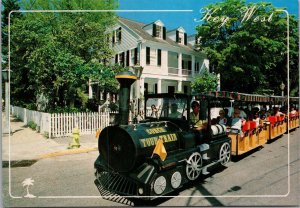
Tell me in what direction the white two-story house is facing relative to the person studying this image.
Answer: facing the viewer and to the right of the viewer

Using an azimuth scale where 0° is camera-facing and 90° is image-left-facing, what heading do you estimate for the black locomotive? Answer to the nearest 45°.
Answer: approximately 45°

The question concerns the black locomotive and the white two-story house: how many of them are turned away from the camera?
0

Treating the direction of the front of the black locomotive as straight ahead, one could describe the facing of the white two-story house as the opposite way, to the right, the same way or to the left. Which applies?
to the left

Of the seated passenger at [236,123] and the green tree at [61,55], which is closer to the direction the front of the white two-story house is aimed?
the seated passenger

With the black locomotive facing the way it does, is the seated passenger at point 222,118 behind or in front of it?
behind

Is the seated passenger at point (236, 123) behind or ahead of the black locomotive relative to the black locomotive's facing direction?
behind

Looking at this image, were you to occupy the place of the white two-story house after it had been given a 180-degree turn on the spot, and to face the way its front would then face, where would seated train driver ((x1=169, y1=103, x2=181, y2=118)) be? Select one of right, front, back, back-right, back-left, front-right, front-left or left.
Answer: back-left

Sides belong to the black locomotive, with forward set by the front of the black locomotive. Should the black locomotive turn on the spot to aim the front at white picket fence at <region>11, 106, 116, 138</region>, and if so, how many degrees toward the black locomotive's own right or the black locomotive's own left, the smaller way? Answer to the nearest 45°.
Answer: approximately 90° to the black locomotive's own right
